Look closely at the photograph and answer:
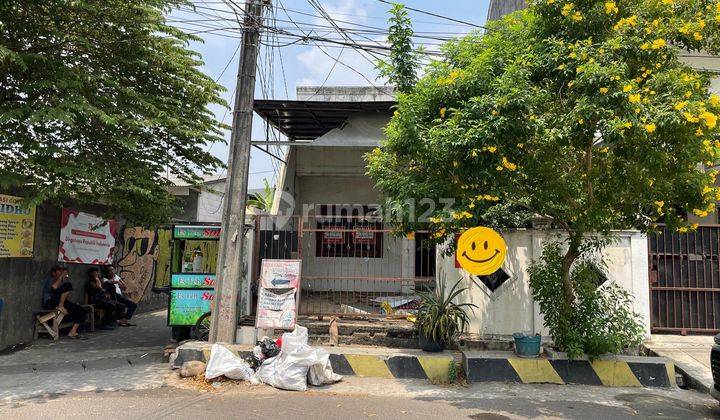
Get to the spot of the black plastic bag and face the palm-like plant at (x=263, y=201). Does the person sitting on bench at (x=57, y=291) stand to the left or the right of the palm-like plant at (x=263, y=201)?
left

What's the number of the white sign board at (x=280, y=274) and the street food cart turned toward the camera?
2

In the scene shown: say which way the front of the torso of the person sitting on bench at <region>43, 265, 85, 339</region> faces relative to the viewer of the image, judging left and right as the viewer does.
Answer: facing the viewer and to the right of the viewer

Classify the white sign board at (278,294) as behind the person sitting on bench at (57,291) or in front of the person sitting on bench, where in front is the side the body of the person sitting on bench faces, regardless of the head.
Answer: in front

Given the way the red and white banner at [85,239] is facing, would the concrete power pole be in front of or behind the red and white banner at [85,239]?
in front

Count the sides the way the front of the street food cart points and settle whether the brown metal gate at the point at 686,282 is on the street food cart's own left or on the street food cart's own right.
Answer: on the street food cart's own left

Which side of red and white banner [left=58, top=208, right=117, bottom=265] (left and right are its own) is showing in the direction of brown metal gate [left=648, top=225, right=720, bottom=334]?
front

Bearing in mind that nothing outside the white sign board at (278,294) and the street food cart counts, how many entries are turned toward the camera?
2

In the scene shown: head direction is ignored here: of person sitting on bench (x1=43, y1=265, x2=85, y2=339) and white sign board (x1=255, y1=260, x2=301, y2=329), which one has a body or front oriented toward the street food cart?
the person sitting on bench
